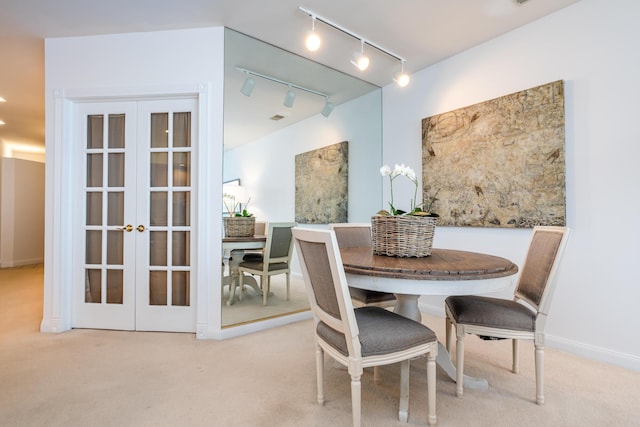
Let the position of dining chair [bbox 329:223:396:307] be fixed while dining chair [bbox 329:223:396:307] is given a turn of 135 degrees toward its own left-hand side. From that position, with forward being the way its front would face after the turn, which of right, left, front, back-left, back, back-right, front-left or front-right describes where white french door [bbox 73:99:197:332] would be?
left

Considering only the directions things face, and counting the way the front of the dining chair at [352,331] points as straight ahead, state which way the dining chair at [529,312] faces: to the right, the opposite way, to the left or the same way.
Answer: to the left

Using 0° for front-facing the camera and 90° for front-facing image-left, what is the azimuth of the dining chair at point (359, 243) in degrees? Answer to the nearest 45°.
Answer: approximately 315°

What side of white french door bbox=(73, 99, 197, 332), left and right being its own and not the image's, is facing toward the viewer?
front

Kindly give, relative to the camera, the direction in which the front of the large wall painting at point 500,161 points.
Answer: facing the viewer and to the left of the viewer

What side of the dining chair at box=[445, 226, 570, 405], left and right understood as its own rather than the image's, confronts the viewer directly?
left

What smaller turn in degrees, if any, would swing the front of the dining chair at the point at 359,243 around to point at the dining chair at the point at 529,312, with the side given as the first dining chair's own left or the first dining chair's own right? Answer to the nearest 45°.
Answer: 0° — it already faces it

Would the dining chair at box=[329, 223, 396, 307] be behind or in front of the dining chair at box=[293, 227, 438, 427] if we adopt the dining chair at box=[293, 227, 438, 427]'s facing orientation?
in front

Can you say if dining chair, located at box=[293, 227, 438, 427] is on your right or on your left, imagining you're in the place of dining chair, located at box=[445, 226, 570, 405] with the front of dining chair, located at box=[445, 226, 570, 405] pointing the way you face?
on your left

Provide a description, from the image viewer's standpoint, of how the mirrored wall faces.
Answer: facing the viewer and to the right of the viewer

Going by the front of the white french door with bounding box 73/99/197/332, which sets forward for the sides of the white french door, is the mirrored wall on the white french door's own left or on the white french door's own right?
on the white french door's own left

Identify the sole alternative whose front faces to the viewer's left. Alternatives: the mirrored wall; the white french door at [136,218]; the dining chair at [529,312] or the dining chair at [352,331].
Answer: the dining chair at [529,312]

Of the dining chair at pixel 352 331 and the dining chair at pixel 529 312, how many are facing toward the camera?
0

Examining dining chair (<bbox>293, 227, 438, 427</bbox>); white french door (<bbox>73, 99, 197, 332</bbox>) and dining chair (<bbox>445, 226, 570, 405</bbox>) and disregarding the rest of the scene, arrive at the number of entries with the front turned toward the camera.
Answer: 1

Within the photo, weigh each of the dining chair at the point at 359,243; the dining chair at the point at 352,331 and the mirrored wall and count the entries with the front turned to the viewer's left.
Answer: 0
